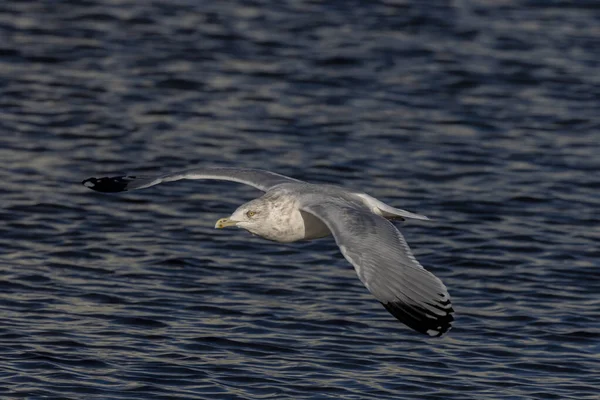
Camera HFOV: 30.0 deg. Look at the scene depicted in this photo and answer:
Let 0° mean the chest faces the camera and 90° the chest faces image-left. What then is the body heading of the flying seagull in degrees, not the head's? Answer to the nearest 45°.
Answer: approximately 45°
